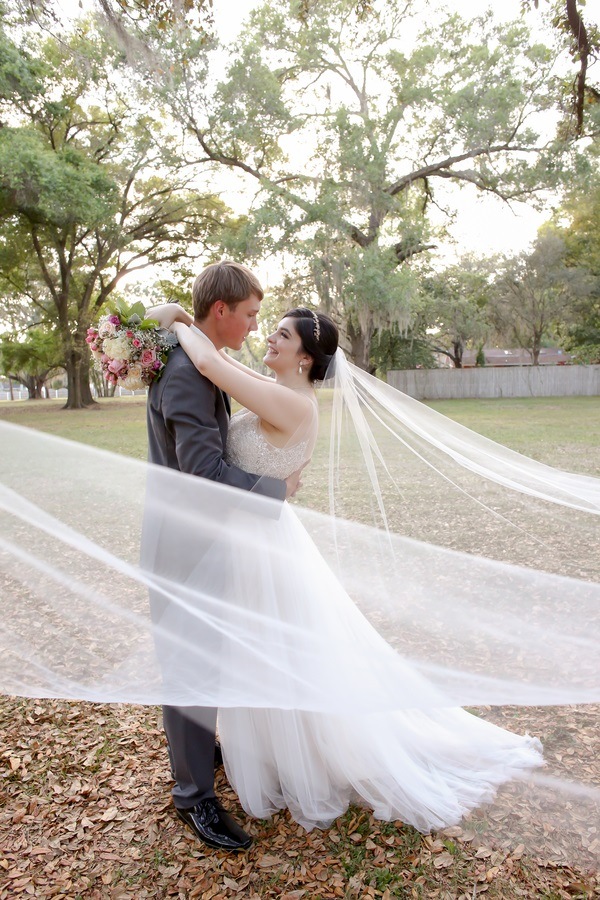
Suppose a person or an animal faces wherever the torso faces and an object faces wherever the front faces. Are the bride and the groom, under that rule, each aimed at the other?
yes

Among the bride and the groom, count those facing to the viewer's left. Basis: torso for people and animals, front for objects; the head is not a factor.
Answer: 1

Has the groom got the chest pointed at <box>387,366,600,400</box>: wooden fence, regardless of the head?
no

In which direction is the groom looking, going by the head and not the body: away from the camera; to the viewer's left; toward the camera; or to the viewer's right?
to the viewer's right

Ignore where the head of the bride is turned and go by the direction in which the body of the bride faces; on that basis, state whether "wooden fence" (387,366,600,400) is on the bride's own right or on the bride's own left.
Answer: on the bride's own right

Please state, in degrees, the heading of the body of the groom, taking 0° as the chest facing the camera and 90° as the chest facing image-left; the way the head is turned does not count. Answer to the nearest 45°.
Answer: approximately 270°

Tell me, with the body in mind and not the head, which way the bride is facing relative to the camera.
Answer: to the viewer's left

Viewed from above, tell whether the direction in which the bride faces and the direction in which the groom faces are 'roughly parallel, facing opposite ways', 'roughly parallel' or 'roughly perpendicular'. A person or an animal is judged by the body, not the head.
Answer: roughly parallel, facing opposite ways
